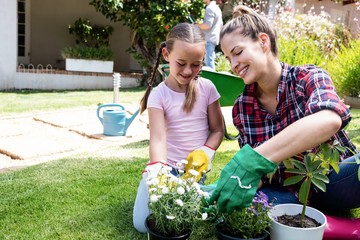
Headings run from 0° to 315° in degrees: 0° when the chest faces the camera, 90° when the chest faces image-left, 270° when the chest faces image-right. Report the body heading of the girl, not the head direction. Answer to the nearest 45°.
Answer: approximately 0°

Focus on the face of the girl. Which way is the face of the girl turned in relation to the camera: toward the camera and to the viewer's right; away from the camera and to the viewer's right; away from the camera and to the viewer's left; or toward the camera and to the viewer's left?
toward the camera and to the viewer's right

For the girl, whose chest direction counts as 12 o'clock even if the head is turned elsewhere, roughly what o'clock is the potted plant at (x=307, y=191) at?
The potted plant is roughly at 11 o'clock from the girl.

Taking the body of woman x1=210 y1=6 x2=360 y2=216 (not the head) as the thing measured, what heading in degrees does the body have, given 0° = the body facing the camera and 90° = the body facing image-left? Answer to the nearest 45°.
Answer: approximately 45°

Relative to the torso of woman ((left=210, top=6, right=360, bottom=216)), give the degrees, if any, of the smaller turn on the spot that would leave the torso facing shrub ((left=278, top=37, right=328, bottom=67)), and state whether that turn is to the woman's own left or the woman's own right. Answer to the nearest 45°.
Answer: approximately 135° to the woman's own right

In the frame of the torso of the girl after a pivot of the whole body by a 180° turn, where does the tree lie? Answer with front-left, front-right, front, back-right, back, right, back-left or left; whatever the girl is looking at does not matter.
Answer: front

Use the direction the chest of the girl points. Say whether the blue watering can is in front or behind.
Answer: behind

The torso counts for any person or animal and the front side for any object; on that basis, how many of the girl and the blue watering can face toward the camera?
1
